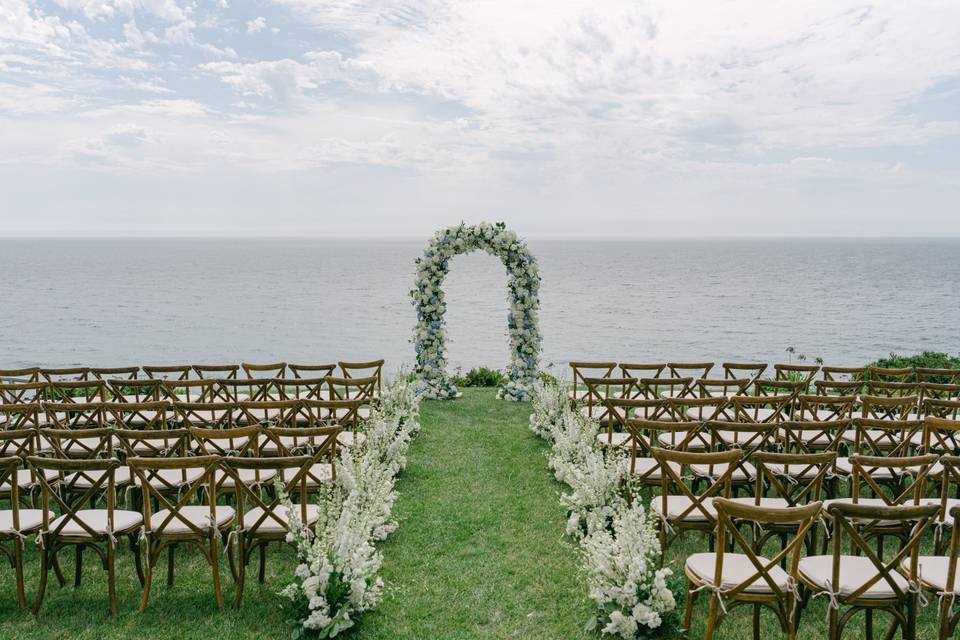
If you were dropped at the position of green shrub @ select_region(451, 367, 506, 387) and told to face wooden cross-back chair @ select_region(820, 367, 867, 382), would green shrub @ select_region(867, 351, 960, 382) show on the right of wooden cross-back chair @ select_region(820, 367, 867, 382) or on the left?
left

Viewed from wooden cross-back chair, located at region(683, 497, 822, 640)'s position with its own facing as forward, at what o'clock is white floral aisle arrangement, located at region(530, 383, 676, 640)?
The white floral aisle arrangement is roughly at 11 o'clock from the wooden cross-back chair.

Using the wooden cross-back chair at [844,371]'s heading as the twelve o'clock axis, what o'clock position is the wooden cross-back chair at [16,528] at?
the wooden cross-back chair at [16,528] is roughly at 7 o'clock from the wooden cross-back chair at [844,371].

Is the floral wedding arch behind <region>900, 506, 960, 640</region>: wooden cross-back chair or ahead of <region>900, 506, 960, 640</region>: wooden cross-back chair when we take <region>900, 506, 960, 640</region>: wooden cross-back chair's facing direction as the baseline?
ahead

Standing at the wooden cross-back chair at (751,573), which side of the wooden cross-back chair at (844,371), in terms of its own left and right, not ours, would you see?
back

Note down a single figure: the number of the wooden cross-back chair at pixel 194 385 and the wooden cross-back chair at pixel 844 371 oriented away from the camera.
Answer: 2

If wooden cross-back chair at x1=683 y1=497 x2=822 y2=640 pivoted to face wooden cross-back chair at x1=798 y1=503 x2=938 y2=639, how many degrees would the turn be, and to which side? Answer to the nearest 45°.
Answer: approximately 135° to its right

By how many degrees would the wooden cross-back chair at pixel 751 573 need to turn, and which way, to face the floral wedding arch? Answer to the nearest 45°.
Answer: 0° — it already faces it

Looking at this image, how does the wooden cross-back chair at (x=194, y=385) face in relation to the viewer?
away from the camera

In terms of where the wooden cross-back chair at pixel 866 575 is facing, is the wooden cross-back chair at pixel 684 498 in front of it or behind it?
in front

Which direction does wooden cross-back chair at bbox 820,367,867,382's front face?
away from the camera

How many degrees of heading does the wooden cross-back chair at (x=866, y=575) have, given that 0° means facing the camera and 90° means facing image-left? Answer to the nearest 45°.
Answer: approximately 135°
